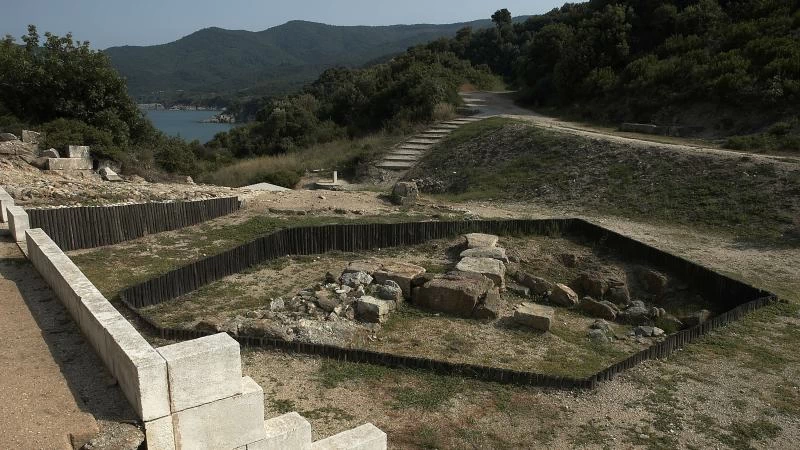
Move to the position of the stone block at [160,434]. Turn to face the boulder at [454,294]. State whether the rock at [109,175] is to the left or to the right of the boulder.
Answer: left

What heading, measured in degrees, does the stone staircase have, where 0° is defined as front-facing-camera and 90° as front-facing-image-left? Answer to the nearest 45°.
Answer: approximately 45°

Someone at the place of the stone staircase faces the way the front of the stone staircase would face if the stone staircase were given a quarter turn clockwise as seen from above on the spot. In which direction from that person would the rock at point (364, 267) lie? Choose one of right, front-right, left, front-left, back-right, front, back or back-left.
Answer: back-left

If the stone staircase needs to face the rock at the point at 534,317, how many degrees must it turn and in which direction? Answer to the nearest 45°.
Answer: approximately 45° to its left

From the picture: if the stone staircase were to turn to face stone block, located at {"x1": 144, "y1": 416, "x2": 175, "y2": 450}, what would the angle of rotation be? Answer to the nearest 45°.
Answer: approximately 45° to its left

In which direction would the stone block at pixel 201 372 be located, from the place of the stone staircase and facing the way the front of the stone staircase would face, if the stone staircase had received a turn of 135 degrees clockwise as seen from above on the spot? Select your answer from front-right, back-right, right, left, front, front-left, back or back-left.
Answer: back

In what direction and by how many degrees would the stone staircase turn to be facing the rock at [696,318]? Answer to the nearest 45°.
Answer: approximately 45° to its left

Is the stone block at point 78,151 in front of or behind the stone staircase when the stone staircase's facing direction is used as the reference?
in front

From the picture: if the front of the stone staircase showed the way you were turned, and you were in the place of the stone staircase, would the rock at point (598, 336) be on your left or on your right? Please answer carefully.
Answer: on your left

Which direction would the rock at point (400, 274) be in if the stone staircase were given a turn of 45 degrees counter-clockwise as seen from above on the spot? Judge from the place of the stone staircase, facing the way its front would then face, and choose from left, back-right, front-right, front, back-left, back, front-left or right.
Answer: front

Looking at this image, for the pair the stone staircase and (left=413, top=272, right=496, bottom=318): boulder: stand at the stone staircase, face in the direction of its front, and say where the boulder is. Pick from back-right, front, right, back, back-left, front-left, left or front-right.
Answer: front-left

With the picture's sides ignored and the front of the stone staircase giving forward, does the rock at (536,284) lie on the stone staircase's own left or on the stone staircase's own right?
on the stone staircase's own left

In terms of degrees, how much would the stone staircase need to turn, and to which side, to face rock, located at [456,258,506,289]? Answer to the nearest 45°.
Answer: approximately 45° to its left
